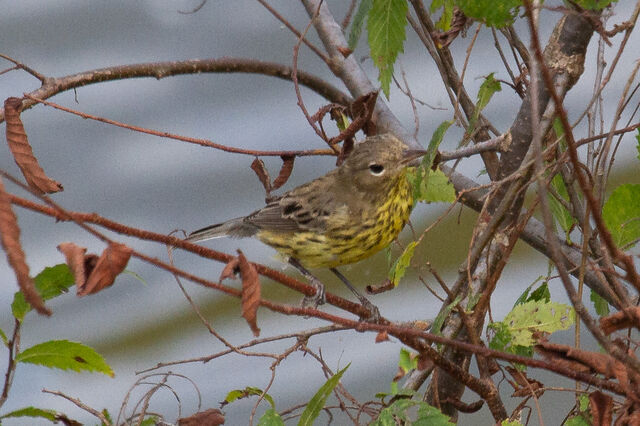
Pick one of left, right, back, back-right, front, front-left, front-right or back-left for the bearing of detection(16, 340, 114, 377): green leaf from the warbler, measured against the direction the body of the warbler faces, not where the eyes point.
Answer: back-right

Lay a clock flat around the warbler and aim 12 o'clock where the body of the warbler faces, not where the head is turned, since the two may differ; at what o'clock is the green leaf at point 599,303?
The green leaf is roughly at 1 o'clock from the warbler.

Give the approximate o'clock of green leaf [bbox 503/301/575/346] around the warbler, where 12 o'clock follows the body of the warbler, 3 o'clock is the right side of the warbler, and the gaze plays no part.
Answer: The green leaf is roughly at 12 o'clock from the warbler.

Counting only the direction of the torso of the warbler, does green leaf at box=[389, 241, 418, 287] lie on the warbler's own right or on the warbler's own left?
on the warbler's own left

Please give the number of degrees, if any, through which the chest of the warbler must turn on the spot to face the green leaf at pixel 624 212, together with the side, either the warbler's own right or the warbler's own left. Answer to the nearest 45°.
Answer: approximately 45° to the warbler's own right

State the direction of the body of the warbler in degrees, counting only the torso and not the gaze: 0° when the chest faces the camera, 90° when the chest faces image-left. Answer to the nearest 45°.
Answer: approximately 270°
